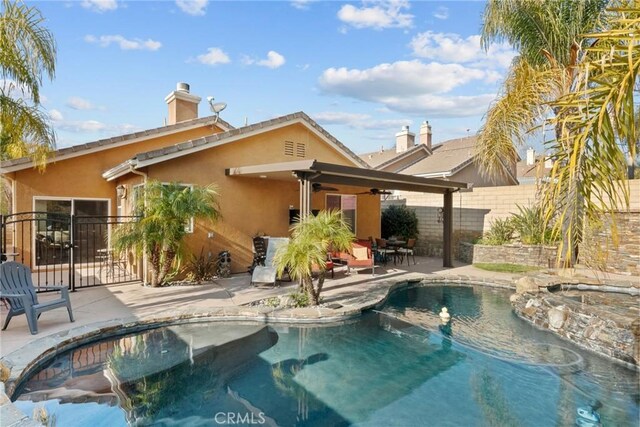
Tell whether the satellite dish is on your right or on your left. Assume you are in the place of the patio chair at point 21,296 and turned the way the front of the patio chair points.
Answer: on your left

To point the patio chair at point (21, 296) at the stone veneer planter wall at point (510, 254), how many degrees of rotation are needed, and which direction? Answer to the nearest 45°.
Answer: approximately 45° to its left

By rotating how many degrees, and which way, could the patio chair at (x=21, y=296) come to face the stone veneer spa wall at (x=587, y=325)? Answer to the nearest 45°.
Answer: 0° — it already faces it

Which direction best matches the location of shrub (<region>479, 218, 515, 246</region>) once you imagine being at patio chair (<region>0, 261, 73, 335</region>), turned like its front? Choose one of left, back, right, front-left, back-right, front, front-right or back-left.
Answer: front-left

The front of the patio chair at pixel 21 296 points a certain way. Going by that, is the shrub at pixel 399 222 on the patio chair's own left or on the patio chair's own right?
on the patio chair's own left
